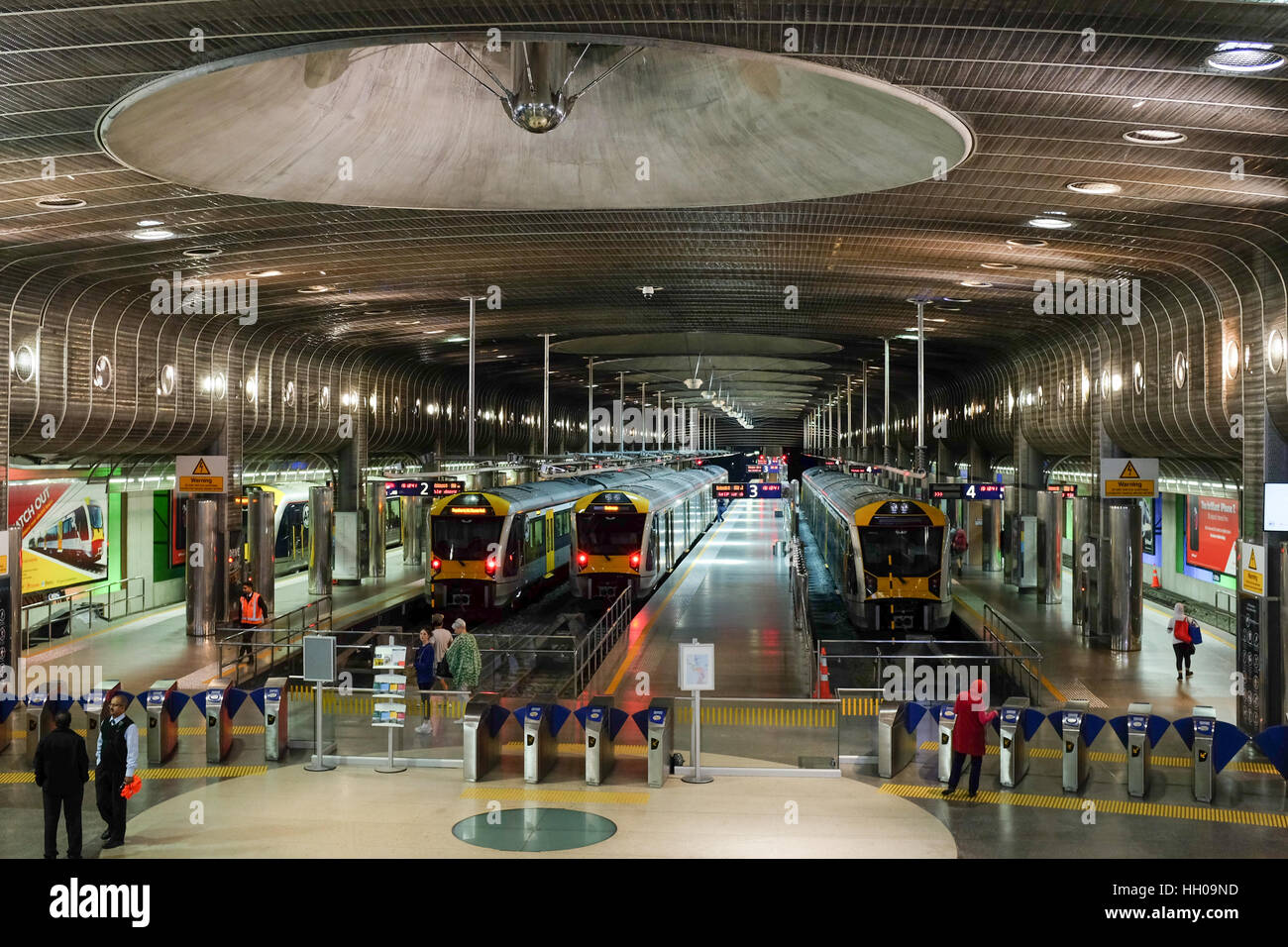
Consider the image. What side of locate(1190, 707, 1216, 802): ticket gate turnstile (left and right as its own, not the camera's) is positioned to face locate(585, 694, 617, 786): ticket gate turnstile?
right

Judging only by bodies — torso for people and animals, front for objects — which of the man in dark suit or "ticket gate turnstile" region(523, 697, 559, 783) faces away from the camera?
the man in dark suit

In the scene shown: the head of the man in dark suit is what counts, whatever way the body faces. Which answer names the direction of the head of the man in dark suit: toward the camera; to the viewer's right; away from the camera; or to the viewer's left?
away from the camera

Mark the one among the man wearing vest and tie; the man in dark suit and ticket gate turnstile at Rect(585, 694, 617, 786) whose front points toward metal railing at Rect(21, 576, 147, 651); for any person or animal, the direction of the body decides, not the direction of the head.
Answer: the man in dark suit

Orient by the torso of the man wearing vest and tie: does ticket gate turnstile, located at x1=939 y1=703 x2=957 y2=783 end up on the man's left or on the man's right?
on the man's left

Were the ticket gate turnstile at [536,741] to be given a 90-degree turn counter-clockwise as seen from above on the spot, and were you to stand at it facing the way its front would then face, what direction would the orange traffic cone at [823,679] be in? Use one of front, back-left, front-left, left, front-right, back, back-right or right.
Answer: front-left

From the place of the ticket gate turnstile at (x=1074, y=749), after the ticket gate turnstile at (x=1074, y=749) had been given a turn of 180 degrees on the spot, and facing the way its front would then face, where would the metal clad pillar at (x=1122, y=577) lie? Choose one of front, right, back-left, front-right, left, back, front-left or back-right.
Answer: front

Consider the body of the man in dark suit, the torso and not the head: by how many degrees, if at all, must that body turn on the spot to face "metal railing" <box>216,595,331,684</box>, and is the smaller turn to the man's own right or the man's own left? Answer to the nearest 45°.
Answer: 0° — they already face it

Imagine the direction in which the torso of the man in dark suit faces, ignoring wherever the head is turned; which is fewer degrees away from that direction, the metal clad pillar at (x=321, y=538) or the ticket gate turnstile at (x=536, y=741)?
the metal clad pillar

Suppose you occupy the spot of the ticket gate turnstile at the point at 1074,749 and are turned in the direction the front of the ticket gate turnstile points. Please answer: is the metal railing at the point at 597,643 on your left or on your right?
on your right

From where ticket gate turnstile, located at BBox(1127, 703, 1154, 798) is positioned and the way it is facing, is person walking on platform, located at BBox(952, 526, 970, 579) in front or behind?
behind
